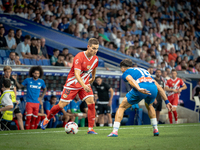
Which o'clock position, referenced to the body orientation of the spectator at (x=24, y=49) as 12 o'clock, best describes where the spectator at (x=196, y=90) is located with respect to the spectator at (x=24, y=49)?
the spectator at (x=196, y=90) is roughly at 10 o'clock from the spectator at (x=24, y=49).

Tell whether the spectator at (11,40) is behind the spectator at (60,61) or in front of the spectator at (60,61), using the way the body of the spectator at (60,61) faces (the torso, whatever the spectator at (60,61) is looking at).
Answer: behind

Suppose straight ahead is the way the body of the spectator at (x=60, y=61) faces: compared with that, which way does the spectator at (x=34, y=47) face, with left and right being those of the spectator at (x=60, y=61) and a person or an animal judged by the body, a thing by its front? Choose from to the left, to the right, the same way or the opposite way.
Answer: the same way

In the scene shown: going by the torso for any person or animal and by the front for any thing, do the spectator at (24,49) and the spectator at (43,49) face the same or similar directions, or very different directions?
same or similar directions

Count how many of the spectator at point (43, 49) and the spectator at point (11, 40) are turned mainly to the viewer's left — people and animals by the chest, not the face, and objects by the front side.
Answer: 0

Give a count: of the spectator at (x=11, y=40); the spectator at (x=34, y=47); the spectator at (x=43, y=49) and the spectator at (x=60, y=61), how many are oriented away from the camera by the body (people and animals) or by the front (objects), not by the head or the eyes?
0

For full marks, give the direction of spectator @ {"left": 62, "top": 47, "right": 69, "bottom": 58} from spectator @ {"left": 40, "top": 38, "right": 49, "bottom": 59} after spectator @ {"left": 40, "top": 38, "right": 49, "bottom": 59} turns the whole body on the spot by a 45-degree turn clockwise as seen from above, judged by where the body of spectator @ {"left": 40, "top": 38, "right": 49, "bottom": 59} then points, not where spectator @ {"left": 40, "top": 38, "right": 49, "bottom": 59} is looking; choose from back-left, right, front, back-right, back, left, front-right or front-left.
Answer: left

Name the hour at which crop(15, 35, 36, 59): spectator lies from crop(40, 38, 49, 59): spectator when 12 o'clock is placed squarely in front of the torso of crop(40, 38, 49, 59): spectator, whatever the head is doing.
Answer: crop(15, 35, 36, 59): spectator is roughly at 3 o'clock from crop(40, 38, 49, 59): spectator.

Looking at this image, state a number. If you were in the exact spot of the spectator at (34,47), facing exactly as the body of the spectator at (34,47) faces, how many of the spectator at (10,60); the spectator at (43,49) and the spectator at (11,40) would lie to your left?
1

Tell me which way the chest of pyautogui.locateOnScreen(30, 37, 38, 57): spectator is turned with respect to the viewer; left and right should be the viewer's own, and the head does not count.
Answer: facing the viewer and to the right of the viewer

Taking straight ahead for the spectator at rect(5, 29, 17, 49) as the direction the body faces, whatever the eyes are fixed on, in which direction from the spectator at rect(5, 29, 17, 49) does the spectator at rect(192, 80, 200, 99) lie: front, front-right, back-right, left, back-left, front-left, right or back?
front-left

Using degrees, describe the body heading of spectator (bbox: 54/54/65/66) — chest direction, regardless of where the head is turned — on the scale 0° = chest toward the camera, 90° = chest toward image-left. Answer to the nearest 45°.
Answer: approximately 315°

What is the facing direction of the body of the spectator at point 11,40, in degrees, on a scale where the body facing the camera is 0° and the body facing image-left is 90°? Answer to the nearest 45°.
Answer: approximately 315°
